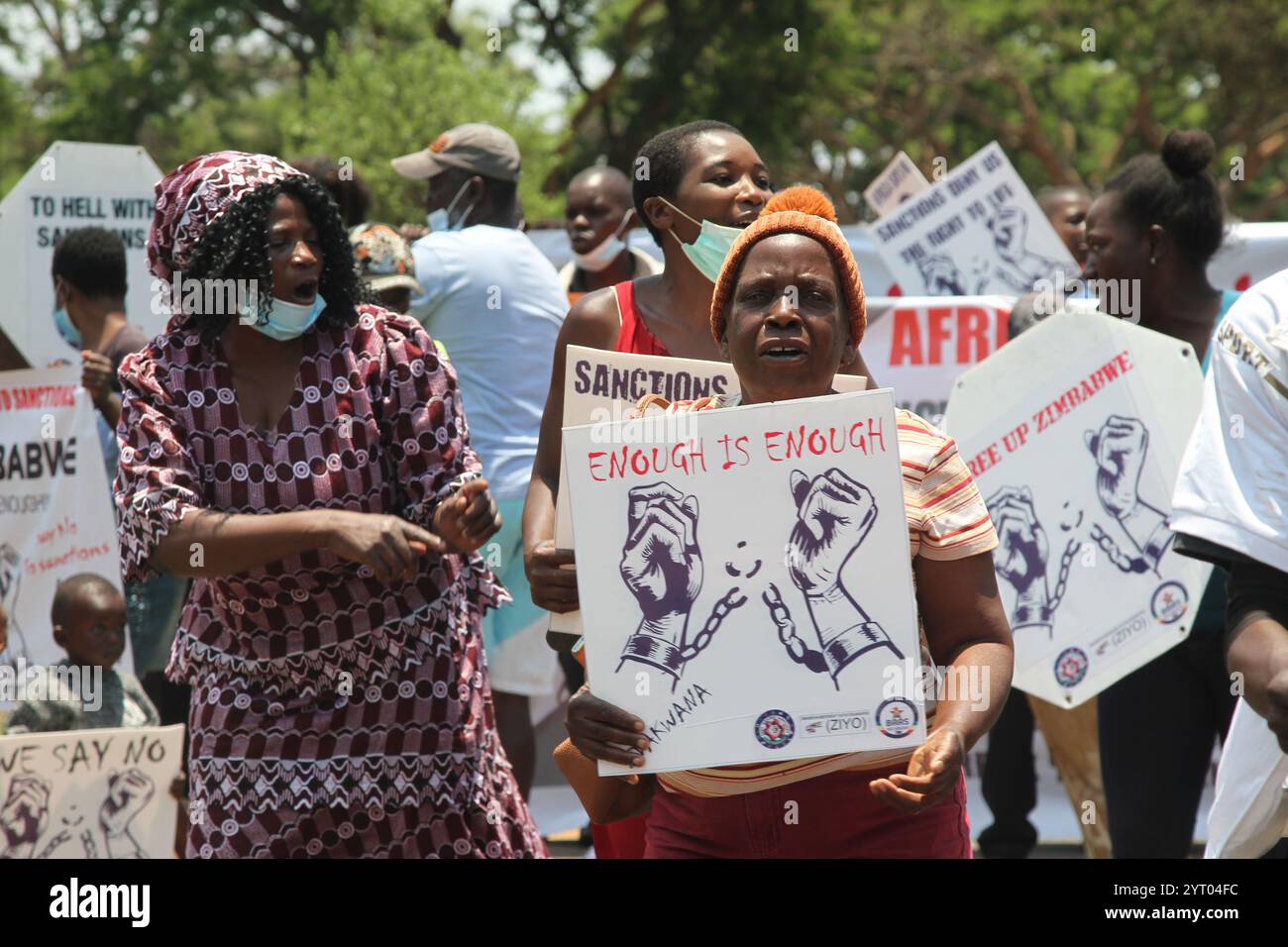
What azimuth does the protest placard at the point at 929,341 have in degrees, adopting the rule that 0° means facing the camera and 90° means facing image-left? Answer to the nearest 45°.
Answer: approximately 0°

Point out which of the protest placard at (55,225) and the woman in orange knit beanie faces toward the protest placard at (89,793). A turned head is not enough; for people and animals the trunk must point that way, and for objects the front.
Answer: the protest placard at (55,225)

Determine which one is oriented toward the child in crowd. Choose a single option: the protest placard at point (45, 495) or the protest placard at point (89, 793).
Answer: the protest placard at point (45, 495)

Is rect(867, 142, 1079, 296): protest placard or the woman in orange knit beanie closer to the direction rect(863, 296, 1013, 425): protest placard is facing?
the woman in orange knit beanie

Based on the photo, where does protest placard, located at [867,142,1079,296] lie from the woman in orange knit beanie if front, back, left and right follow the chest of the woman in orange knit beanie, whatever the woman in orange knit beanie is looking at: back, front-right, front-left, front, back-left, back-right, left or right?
back

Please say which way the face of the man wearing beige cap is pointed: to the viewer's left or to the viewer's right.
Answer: to the viewer's left

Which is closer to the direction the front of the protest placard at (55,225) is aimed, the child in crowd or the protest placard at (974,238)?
the child in crowd

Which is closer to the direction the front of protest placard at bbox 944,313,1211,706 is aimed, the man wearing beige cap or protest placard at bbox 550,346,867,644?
the protest placard

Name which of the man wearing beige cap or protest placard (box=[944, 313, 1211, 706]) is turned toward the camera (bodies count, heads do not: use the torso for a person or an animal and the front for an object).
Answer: the protest placard

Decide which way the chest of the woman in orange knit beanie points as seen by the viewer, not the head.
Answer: toward the camera

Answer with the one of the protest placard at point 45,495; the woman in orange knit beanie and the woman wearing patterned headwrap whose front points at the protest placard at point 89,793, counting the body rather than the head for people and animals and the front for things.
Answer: the protest placard at point 45,495

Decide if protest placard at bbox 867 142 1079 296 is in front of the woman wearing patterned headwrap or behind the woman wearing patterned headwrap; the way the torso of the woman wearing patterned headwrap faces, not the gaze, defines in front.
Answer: behind

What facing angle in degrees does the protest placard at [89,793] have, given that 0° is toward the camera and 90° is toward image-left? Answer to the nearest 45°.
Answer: approximately 0°

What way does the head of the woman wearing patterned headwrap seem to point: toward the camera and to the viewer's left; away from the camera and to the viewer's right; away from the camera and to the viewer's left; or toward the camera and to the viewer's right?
toward the camera and to the viewer's right

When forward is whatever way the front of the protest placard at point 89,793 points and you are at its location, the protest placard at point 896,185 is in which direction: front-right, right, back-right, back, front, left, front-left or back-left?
back-left

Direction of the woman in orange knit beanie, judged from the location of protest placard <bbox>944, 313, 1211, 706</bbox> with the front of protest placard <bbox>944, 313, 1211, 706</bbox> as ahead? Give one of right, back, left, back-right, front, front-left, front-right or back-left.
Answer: front

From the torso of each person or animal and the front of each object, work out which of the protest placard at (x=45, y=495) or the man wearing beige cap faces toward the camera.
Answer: the protest placard

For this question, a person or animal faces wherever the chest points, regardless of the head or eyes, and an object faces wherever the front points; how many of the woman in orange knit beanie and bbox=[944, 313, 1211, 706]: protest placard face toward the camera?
2

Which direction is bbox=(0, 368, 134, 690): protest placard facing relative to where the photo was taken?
toward the camera

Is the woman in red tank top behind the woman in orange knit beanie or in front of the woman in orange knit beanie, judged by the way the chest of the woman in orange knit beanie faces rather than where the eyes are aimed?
behind
